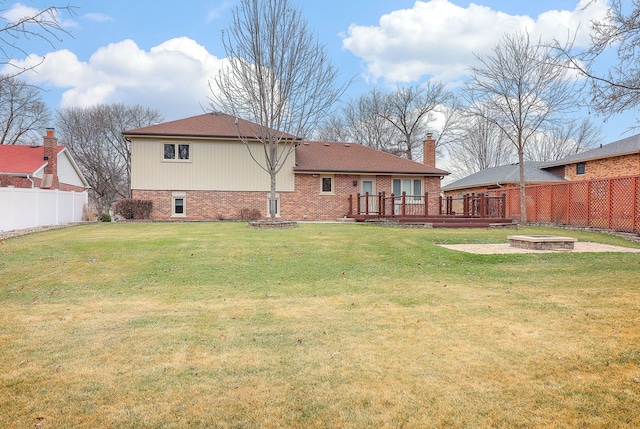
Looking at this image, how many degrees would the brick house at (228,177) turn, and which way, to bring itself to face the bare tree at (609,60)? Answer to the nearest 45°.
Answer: approximately 135° to its right

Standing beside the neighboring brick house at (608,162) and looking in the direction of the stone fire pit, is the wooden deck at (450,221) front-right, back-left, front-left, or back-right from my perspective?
front-right

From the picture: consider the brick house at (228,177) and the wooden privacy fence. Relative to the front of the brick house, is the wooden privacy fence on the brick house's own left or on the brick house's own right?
on the brick house's own right

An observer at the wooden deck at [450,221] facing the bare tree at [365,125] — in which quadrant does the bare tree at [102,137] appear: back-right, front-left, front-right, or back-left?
front-left

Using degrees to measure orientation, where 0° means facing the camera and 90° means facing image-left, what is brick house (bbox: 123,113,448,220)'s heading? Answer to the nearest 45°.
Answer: approximately 180°

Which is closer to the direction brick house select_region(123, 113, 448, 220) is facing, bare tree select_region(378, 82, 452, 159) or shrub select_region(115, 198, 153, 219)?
the bare tree

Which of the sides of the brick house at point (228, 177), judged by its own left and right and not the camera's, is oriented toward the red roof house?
left

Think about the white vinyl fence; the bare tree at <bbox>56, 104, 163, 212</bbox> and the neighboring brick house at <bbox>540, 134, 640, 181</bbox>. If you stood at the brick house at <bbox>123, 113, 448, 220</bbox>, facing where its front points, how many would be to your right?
1

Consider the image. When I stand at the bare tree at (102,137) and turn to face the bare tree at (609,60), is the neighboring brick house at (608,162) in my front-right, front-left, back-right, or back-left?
front-left

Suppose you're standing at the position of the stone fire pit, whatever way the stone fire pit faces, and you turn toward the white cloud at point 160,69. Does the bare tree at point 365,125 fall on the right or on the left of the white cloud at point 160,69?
right

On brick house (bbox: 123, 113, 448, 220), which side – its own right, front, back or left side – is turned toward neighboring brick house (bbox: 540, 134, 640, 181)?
right

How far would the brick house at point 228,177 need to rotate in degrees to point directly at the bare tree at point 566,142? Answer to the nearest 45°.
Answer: approximately 45° to its right

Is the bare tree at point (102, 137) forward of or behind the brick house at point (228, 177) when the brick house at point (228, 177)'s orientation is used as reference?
forward

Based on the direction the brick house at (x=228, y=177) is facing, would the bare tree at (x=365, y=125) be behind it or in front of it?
in front
